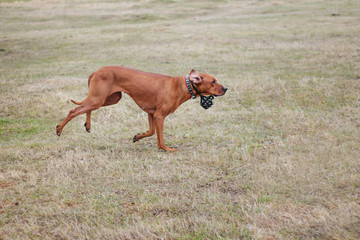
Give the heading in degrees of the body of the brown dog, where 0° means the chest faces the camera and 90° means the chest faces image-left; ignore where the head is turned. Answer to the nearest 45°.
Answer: approximately 270°
